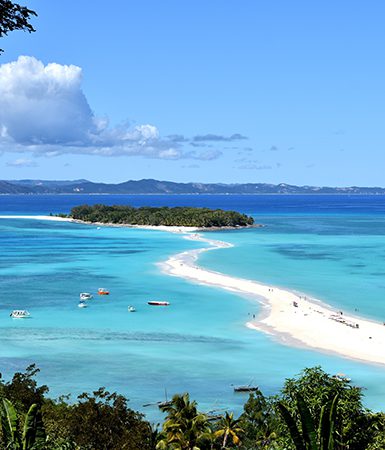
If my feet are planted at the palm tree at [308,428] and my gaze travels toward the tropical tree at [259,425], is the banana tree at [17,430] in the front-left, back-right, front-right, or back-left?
front-left

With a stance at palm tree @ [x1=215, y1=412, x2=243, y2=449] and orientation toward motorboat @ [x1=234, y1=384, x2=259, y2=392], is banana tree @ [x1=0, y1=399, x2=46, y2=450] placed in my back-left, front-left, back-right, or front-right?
back-left
